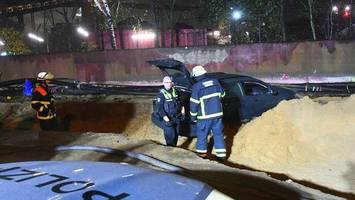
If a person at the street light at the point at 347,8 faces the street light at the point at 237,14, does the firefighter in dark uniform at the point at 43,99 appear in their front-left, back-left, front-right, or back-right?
front-left

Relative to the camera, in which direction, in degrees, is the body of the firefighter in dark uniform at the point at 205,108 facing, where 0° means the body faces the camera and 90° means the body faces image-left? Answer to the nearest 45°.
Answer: approximately 180°

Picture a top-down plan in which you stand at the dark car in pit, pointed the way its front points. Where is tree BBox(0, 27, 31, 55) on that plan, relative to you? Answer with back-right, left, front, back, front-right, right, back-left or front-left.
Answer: left

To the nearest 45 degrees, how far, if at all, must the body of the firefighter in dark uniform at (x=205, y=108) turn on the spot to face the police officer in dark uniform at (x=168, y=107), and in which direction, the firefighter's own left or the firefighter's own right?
approximately 45° to the firefighter's own left

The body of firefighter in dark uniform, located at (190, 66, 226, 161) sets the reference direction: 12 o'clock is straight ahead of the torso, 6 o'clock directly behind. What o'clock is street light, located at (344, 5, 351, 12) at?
The street light is roughly at 1 o'clock from the firefighter in dark uniform.

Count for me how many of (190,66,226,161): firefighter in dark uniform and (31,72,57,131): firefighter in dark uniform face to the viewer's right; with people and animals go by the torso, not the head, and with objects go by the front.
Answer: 1

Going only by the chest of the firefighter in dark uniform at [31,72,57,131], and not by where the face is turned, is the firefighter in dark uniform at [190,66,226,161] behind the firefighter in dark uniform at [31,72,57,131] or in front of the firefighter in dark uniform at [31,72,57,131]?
in front

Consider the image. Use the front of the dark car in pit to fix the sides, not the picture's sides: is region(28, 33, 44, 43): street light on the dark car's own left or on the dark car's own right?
on the dark car's own left

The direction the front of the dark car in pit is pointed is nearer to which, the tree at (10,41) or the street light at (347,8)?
the street light

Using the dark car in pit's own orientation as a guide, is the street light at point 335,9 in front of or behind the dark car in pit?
in front

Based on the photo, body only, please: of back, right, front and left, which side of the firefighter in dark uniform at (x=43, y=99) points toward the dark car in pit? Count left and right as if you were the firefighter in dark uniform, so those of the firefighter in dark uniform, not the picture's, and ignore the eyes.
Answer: front

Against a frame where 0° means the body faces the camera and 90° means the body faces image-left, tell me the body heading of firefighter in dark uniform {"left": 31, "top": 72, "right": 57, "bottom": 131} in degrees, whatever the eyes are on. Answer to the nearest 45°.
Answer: approximately 270°
